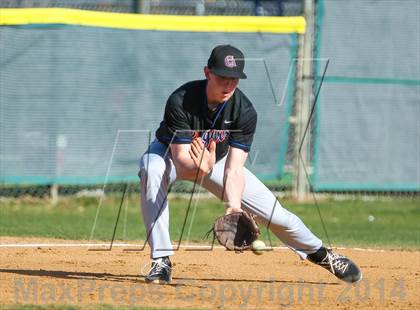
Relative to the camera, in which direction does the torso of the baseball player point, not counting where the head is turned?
toward the camera

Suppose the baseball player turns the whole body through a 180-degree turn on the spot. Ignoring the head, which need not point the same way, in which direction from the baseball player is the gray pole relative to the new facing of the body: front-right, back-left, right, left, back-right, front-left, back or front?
front

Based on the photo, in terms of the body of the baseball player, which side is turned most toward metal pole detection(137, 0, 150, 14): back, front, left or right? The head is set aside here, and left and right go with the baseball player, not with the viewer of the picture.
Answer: back

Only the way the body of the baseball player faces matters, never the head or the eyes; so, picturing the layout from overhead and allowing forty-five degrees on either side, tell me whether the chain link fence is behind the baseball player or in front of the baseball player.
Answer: behind
